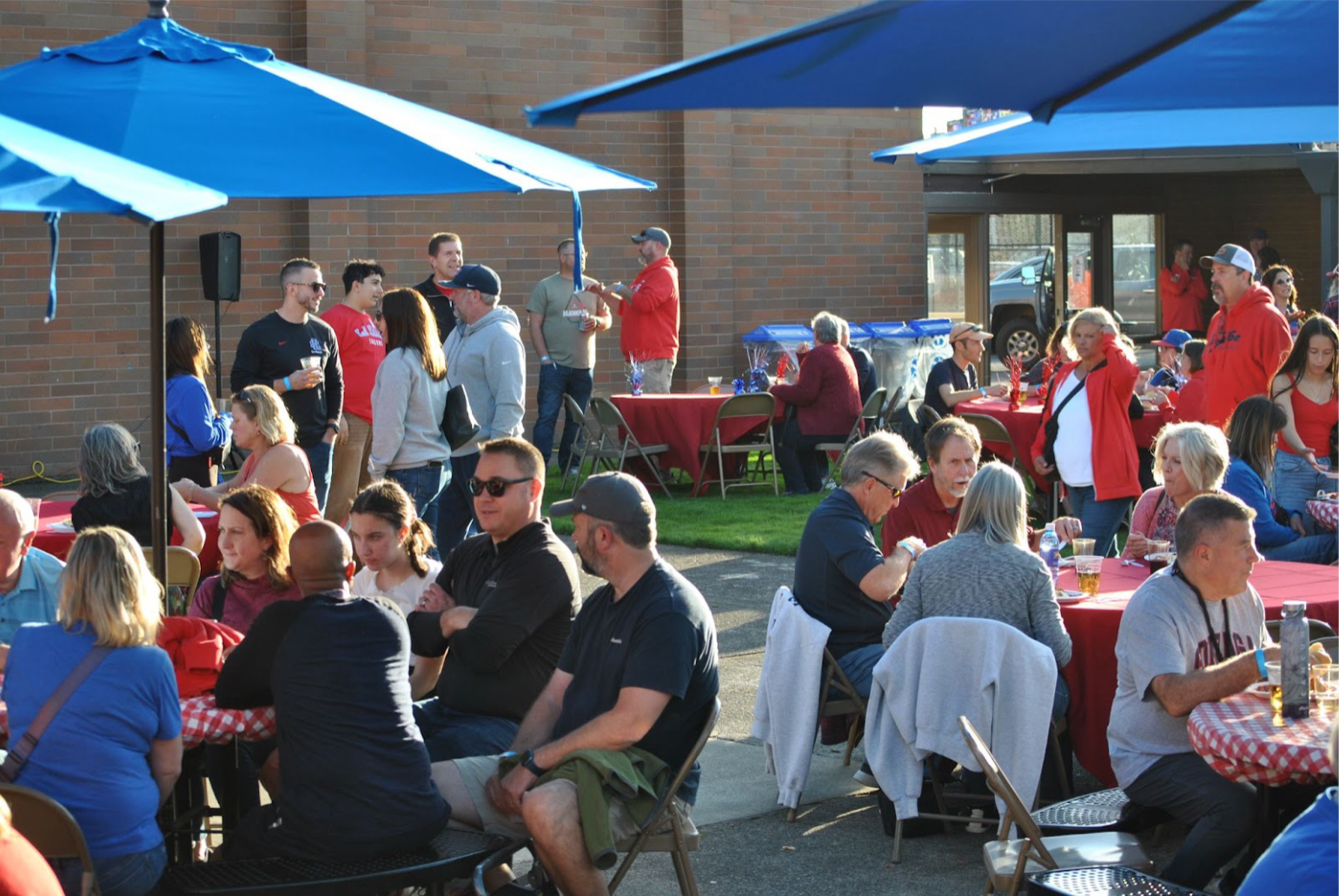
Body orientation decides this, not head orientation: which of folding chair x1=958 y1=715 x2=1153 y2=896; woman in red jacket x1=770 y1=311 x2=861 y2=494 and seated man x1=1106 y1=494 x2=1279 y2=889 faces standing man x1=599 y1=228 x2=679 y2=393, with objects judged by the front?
the woman in red jacket

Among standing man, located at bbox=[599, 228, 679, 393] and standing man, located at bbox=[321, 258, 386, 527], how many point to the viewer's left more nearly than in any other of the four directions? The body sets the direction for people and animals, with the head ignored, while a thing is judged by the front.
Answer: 1

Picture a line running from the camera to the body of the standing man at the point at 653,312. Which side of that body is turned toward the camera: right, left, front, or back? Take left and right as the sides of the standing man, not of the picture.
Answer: left

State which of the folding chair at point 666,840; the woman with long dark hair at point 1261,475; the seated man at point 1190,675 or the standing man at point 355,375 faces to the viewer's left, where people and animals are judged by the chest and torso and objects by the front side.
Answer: the folding chair

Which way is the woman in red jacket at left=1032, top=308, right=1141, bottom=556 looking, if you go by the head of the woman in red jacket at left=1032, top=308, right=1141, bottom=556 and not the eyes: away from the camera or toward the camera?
toward the camera

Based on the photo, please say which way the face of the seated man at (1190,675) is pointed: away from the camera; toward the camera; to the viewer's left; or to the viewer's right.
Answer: to the viewer's right

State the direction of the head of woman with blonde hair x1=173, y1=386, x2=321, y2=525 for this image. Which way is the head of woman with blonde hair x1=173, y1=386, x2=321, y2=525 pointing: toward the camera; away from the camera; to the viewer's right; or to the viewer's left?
to the viewer's left

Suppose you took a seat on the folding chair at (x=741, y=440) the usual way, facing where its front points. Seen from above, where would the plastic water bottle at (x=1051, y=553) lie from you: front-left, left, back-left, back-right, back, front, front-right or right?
back-left

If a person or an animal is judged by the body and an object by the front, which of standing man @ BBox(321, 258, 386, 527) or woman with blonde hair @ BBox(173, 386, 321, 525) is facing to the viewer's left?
the woman with blonde hair

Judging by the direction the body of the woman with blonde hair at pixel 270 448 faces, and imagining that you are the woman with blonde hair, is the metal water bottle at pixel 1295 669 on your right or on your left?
on your left

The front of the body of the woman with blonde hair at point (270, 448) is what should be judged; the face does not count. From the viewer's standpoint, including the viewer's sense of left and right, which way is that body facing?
facing to the left of the viewer

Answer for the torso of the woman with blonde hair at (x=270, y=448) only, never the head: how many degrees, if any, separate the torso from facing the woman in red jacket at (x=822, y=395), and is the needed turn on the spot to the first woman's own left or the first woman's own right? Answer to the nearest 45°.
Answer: approximately 135° to the first woman's own right

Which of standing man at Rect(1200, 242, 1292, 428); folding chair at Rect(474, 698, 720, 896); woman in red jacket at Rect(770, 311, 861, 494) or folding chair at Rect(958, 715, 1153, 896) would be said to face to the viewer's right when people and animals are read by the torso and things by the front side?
folding chair at Rect(958, 715, 1153, 896)

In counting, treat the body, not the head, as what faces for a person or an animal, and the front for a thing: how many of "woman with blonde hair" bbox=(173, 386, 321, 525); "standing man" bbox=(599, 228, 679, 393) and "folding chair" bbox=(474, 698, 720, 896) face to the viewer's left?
3

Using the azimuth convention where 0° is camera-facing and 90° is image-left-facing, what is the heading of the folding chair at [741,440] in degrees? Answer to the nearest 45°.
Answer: approximately 135°

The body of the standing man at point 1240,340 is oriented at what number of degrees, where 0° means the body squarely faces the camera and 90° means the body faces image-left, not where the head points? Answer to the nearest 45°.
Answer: approximately 45°

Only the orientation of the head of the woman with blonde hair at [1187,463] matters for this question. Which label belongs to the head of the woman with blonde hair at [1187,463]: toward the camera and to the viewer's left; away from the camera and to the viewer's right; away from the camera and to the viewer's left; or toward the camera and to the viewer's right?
toward the camera and to the viewer's left

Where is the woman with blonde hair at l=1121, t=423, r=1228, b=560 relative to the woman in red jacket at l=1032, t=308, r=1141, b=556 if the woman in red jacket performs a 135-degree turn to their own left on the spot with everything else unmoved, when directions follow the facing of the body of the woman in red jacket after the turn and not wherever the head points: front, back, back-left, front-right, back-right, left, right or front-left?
right

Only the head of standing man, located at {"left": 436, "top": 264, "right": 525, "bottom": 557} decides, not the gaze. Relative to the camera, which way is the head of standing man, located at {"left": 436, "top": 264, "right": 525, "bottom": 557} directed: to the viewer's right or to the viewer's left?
to the viewer's left
